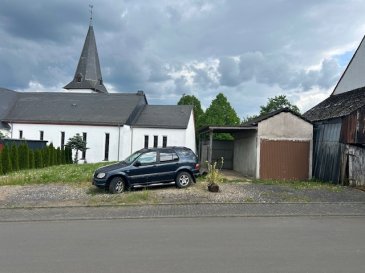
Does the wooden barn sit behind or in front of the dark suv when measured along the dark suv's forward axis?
behind

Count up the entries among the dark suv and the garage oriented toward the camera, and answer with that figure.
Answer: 1

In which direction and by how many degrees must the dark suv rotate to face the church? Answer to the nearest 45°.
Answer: approximately 90° to its right

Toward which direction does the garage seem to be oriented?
toward the camera

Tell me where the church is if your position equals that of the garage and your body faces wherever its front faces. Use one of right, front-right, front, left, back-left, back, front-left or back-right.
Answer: back-right

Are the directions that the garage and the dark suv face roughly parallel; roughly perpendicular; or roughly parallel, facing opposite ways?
roughly perpendicular

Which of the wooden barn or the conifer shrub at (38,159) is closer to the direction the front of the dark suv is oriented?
the conifer shrub

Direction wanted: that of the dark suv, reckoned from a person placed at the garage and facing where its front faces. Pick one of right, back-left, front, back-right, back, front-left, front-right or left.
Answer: front-right

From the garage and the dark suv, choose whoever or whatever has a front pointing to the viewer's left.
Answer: the dark suv

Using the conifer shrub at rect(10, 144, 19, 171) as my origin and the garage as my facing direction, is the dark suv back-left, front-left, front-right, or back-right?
front-right

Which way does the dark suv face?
to the viewer's left

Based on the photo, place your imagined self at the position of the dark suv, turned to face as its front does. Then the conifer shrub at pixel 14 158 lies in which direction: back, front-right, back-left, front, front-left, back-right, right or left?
front-right
